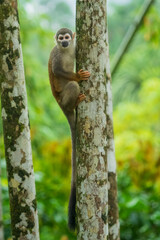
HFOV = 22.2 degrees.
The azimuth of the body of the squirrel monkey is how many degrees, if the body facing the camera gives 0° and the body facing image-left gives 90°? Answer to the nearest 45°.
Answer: approximately 270°
